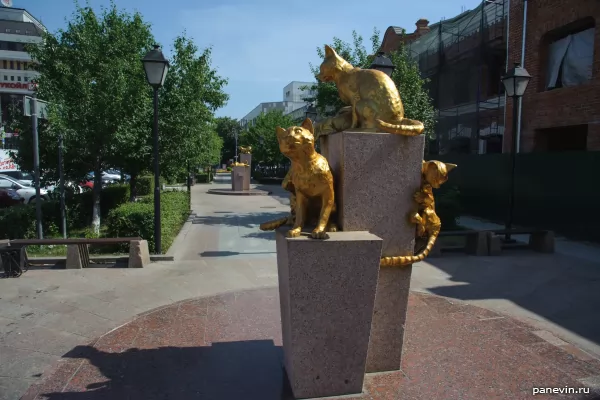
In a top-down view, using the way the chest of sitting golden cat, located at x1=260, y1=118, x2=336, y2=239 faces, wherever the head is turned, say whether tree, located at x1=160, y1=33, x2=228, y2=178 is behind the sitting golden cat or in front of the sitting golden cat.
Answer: behind

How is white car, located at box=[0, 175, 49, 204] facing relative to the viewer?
to the viewer's right

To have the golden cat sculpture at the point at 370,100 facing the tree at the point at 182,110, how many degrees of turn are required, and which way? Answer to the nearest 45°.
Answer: approximately 45° to its right

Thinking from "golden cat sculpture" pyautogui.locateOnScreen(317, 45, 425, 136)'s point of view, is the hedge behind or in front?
in front

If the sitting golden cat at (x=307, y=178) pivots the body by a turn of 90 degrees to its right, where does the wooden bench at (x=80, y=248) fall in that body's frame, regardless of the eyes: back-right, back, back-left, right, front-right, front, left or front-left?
front-right

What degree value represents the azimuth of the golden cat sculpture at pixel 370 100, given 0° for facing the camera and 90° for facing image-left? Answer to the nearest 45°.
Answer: approximately 90°

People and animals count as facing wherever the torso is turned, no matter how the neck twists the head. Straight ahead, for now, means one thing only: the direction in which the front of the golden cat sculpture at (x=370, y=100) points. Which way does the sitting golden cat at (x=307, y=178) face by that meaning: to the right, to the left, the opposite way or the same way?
to the left

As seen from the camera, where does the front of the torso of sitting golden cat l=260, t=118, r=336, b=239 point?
toward the camera

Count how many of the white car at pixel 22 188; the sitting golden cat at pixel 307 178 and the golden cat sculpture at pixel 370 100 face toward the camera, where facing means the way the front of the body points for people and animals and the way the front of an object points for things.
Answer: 1

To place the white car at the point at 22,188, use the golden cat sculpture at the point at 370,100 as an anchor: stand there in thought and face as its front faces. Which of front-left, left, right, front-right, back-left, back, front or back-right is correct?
front-right

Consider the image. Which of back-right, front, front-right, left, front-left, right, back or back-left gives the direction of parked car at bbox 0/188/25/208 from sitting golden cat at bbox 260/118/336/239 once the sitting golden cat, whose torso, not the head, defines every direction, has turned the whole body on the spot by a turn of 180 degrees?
front-left
